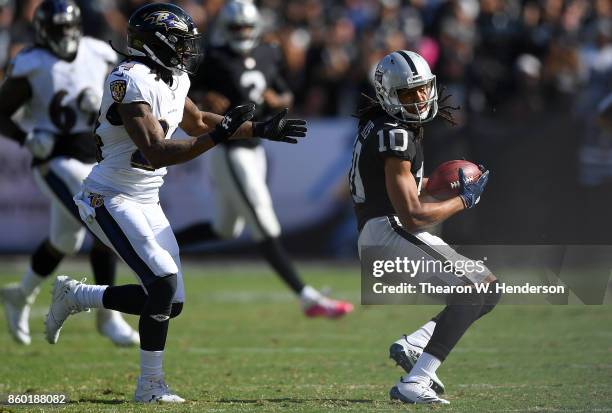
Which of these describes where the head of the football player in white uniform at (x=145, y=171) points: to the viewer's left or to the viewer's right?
to the viewer's right

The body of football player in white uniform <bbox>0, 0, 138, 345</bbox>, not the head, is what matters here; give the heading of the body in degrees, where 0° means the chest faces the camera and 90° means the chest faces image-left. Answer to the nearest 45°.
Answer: approximately 315°

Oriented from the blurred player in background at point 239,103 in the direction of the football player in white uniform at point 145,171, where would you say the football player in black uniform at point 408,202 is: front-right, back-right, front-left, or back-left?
front-left

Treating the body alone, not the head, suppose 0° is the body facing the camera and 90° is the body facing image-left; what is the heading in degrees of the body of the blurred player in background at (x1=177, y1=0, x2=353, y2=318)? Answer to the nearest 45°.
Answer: approximately 315°

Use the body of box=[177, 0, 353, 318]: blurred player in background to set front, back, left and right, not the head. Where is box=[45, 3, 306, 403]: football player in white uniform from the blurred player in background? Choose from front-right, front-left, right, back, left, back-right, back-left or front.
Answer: front-right

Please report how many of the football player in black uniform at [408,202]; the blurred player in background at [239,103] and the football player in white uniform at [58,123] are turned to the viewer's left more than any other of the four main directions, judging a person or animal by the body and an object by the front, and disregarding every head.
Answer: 0

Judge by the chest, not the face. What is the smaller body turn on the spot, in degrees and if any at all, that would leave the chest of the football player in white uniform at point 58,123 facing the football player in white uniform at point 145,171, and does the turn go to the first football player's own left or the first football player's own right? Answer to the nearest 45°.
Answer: approximately 45° to the first football player's own right

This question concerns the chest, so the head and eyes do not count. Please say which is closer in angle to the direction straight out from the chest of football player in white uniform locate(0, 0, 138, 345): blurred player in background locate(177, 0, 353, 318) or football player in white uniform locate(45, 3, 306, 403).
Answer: the football player in white uniform

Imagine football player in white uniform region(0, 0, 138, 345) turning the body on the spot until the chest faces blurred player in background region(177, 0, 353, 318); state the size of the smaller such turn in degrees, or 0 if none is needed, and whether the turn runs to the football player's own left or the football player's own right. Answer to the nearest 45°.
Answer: approximately 90° to the football player's own left

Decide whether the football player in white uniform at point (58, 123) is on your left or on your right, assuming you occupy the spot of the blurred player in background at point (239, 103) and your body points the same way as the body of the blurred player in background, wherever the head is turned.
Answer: on your right
